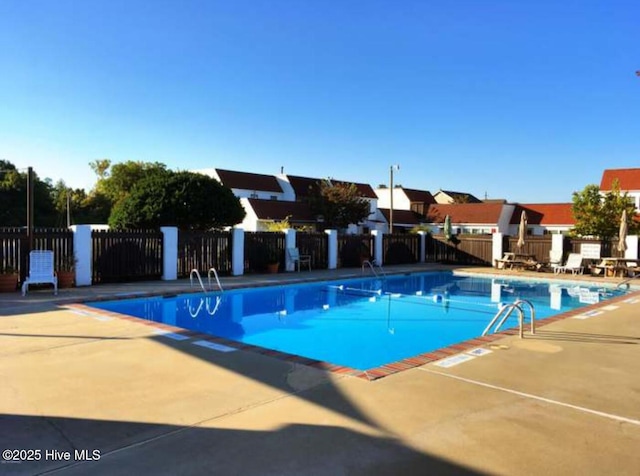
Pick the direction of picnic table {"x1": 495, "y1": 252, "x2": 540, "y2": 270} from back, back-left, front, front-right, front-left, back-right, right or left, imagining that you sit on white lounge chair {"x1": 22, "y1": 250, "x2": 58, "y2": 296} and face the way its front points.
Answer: left

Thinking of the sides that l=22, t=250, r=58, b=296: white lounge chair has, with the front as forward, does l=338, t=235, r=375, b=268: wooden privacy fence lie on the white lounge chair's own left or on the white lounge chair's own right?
on the white lounge chair's own left

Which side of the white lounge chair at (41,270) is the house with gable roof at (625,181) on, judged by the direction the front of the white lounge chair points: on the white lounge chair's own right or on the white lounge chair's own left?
on the white lounge chair's own left

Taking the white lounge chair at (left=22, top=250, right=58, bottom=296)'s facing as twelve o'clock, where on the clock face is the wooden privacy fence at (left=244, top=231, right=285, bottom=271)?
The wooden privacy fence is roughly at 8 o'clock from the white lounge chair.

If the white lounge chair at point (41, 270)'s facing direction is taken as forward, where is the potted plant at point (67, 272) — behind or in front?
behind

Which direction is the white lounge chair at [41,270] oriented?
toward the camera

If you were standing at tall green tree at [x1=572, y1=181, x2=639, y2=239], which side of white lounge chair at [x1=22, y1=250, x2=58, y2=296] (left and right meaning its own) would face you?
left

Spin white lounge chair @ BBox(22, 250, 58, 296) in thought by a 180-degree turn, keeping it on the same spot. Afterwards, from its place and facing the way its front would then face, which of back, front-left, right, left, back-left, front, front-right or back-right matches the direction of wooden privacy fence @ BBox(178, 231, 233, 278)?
front-right

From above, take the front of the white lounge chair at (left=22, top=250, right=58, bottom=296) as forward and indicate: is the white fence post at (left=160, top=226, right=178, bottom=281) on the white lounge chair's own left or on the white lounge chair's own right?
on the white lounge chair's own left

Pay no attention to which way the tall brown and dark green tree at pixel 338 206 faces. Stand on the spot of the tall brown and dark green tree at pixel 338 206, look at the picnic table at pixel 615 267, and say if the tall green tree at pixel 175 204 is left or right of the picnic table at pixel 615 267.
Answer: right

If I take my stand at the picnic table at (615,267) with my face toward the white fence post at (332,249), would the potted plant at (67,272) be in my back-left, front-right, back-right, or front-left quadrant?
front-left

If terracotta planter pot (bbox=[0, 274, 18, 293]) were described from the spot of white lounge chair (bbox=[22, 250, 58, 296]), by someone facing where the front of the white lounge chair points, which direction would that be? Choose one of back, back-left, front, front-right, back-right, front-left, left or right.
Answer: back-right

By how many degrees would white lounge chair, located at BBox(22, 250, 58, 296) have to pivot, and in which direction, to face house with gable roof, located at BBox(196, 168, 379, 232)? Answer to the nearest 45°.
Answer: approximately 135° to its left

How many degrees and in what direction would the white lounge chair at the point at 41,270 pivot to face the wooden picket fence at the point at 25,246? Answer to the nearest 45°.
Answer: approximately 180°

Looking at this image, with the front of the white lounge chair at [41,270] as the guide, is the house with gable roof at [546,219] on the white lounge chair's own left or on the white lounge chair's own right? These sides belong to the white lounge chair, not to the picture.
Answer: on the white lounge chair's own left
